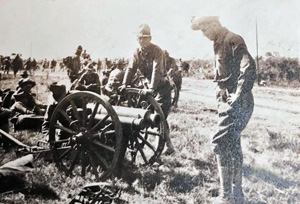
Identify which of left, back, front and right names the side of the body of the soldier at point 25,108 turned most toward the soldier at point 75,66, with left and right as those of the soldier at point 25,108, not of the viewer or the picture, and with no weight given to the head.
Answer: left

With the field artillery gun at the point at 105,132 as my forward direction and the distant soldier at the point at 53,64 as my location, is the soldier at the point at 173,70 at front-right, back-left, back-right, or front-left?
front-left

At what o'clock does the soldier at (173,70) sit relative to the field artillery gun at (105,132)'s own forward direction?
The soldier is roughly at 11 o'clock from the field artillery gun.

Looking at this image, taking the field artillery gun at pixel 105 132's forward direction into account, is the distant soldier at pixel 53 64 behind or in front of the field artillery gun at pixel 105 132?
behind

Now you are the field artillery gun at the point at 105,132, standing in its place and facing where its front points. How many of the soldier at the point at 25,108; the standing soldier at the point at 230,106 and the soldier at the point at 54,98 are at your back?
2

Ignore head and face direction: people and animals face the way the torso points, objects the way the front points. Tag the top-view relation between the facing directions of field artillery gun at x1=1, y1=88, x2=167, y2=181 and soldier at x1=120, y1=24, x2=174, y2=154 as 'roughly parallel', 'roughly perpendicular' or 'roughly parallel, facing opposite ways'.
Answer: roughly perpendicular

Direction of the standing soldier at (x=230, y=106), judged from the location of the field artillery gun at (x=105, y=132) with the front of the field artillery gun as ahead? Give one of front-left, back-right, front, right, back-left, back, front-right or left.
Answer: front

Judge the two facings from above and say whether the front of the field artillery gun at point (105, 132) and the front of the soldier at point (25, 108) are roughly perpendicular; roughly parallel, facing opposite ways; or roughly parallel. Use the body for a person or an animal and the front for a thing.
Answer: roughly parallel

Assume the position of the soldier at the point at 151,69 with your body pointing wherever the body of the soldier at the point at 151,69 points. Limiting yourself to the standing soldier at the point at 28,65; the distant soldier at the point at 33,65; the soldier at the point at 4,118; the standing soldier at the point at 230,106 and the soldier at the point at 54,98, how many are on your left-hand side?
1

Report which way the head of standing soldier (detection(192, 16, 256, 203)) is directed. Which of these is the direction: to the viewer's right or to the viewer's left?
to the viewer's left

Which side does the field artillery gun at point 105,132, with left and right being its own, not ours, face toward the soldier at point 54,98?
back
